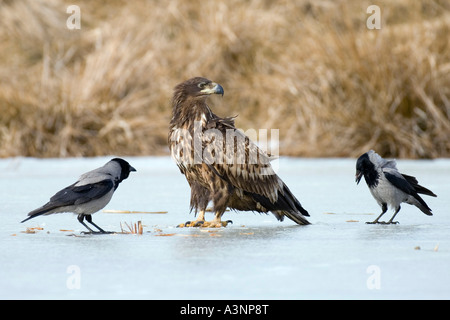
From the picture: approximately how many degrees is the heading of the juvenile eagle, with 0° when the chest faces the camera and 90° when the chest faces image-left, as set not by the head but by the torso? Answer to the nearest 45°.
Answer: approximately 90°

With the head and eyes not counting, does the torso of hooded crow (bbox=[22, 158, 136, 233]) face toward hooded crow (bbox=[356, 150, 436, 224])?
yes

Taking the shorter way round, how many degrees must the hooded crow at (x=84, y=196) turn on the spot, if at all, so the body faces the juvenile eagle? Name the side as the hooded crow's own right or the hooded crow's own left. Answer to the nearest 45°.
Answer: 0° — it already faces it

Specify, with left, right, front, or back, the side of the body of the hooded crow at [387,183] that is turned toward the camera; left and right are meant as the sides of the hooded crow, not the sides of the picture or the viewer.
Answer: left

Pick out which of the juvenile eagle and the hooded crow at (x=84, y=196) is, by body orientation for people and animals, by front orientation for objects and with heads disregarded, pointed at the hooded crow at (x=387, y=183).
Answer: the hooded crow at (x=84, y=196)

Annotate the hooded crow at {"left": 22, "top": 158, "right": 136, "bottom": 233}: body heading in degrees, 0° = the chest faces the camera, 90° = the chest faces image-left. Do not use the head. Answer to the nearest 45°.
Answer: approximately 270°

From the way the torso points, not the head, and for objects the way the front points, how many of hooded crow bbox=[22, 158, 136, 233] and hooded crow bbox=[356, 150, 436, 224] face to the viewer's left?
1

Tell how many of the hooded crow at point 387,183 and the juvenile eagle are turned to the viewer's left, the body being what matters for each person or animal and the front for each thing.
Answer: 2

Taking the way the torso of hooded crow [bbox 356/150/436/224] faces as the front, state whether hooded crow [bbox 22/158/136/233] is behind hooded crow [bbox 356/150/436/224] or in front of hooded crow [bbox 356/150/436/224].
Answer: in front

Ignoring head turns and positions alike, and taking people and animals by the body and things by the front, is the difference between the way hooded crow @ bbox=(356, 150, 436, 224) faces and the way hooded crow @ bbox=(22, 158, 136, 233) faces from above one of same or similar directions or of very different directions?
very different directions

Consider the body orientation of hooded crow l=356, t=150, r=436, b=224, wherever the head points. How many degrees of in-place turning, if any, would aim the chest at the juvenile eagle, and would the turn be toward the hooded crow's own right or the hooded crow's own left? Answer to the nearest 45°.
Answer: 0° — it already faces it

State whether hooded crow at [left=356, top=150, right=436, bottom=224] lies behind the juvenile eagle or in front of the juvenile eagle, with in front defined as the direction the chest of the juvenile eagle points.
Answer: behind
